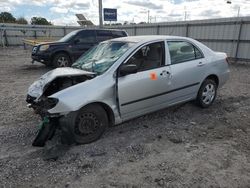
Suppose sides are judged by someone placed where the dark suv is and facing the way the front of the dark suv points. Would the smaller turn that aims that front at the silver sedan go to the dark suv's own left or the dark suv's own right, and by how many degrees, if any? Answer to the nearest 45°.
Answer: approximately 45° to the dark suv's own left

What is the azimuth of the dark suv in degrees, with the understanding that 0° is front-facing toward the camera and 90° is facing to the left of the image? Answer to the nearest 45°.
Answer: approximately 45°

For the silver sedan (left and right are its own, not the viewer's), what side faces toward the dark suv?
right

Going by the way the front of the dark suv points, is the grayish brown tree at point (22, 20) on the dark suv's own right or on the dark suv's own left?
on the dark suv's own right
